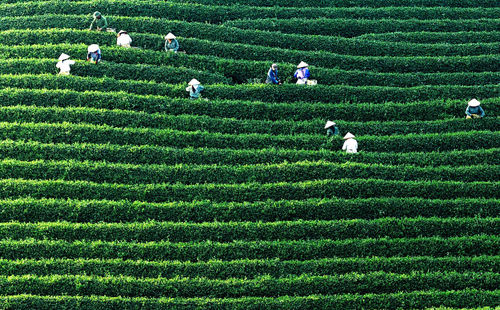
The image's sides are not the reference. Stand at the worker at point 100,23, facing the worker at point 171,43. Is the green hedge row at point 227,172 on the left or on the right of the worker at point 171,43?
right

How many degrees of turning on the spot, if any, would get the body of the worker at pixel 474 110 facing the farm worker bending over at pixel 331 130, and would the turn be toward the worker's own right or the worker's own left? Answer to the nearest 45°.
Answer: approximately 45° to the worker's own right

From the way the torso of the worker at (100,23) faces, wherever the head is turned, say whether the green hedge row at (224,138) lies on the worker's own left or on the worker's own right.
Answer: on the worker's own left

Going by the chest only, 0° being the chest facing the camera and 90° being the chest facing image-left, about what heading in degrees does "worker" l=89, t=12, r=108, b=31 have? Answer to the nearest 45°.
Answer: approximately 45°

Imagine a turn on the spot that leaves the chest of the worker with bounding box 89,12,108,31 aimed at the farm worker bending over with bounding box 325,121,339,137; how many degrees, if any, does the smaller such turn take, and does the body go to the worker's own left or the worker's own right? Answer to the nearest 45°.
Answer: approximately 90° to the worker's own left
